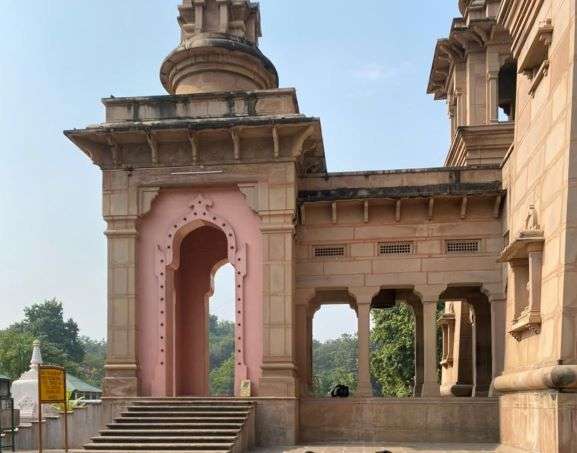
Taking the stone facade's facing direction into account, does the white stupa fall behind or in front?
behind

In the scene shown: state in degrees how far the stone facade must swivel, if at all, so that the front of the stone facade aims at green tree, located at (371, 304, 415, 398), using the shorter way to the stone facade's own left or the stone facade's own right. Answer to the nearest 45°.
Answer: approximately 180°

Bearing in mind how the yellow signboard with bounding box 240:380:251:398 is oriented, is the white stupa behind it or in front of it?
behind

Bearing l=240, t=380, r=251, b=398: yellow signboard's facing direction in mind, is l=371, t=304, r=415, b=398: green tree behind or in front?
behind

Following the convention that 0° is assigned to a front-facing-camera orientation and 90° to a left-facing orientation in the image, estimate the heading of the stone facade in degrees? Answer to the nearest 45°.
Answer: approximately 0°

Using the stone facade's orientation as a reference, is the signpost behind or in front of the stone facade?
in front

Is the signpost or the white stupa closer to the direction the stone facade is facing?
the signpost
